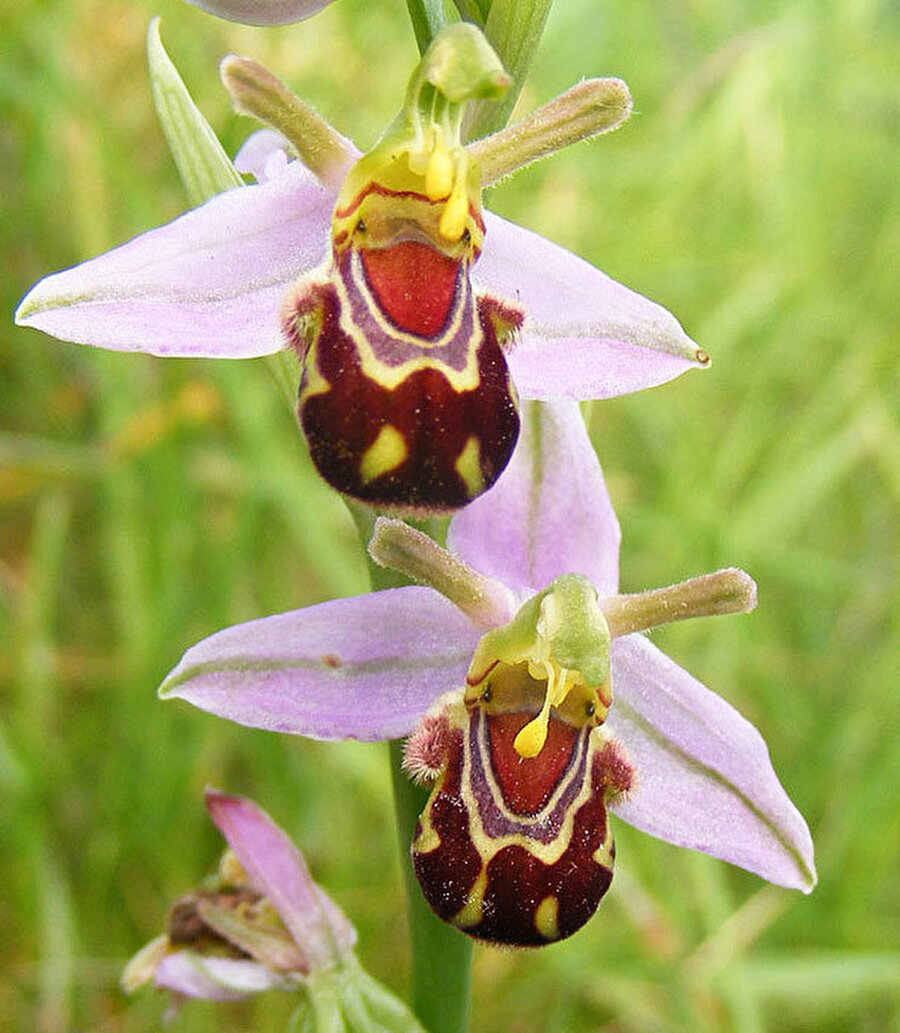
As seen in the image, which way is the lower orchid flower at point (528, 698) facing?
toward the camera

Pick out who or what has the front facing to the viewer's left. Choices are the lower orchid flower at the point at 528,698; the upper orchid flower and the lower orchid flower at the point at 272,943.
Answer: the lower orchid flower at the point at 272,943

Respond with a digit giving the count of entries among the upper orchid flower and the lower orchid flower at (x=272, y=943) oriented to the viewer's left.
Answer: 1

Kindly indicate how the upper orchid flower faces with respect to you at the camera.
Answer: facing the viewer

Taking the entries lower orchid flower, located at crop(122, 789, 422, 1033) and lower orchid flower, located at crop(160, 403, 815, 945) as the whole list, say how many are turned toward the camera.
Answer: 1

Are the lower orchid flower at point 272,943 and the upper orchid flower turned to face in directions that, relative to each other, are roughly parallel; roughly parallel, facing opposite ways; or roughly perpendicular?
roughly perpendicular

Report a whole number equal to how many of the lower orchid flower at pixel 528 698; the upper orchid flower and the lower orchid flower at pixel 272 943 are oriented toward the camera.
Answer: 2

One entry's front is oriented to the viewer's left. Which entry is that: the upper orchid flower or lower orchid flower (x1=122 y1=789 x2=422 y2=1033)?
the lower orchid flower

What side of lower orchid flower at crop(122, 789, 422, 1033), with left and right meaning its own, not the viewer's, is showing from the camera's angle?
left
